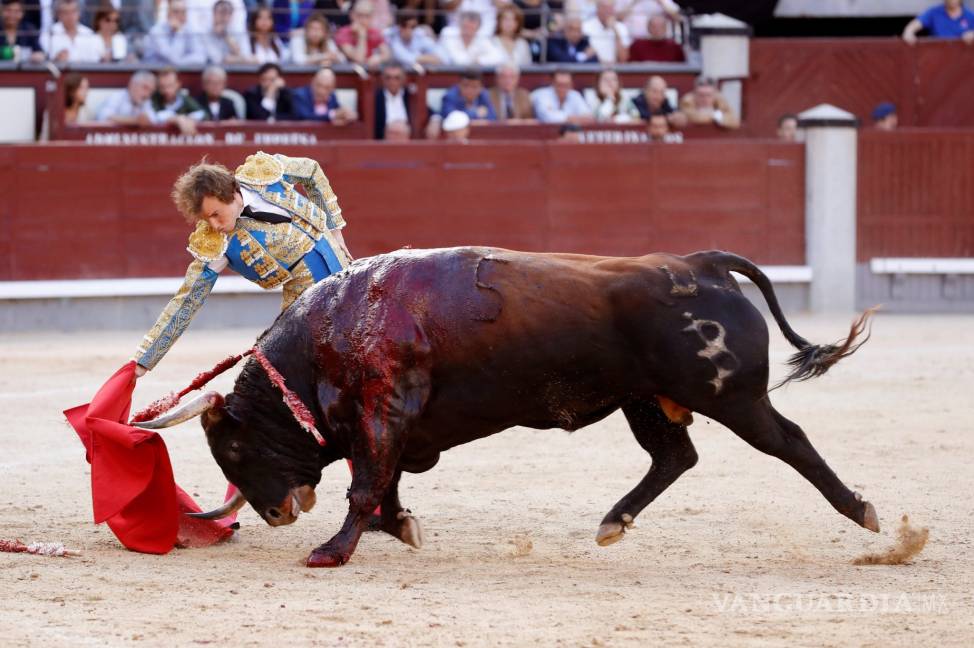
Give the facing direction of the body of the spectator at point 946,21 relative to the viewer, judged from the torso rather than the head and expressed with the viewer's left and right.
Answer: facing the viewer

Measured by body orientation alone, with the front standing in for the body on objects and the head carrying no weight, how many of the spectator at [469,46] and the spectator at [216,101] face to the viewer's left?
0

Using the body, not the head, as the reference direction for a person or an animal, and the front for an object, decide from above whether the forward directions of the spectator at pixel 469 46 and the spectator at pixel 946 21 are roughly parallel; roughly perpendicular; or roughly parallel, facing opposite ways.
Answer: roughly parallel

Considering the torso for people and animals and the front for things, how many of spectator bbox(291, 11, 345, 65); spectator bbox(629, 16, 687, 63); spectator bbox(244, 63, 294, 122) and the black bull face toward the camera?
3

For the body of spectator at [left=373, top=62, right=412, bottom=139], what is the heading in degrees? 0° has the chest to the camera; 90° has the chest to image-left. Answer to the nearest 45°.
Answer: approximately 0°

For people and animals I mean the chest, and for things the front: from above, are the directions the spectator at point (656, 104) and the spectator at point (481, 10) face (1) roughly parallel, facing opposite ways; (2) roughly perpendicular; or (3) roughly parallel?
roughly parallel

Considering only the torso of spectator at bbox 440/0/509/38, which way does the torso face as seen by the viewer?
toward the camera

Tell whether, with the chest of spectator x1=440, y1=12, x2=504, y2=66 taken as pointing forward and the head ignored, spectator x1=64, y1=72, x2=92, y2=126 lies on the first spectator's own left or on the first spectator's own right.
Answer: on the first spectator's own right

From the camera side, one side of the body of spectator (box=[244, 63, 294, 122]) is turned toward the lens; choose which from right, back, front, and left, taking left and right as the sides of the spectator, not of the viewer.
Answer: front

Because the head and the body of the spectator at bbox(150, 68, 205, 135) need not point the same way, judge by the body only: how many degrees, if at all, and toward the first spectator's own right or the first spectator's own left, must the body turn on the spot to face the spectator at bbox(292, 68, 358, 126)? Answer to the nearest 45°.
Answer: approximately 90° to the first spectator's own left

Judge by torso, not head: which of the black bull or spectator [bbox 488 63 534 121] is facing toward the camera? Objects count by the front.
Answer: the spectator

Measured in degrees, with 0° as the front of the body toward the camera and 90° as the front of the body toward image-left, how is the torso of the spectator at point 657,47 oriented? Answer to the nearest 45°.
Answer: approximately 0°

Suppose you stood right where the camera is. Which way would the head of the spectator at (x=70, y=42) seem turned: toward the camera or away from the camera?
toward the camera
